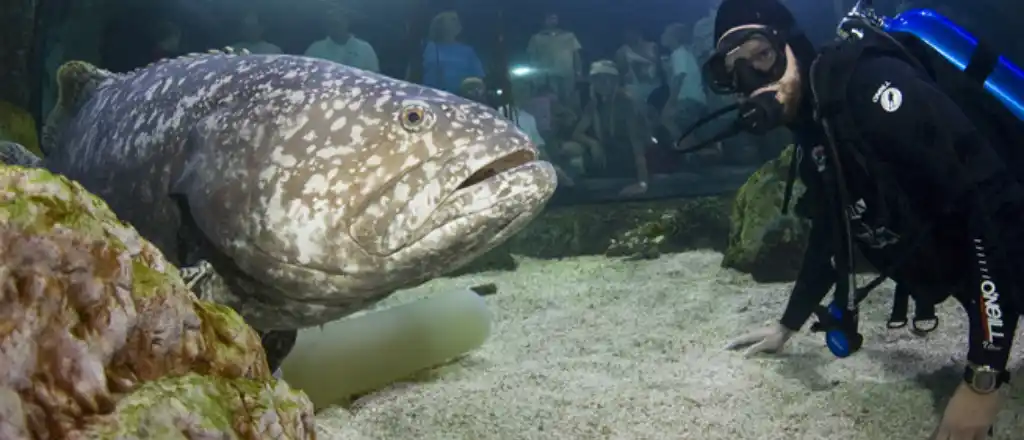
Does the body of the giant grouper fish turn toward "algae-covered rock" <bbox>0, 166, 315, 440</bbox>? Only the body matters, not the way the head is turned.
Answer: no

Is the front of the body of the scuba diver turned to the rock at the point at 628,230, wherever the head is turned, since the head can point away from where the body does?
no

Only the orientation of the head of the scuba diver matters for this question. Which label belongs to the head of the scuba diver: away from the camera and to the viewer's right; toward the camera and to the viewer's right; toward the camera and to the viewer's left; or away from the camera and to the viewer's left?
toward the camera and to the viewer's left

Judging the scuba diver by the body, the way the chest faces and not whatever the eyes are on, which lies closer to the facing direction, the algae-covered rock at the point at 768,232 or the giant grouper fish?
the giant grouper fish

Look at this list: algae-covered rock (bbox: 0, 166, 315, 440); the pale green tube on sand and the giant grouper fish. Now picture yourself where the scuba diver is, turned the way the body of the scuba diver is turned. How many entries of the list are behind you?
0

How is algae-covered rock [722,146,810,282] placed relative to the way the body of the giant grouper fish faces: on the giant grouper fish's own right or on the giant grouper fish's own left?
on the giant grouper fish's own left

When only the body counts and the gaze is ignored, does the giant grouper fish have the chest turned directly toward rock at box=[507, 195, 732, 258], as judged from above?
no

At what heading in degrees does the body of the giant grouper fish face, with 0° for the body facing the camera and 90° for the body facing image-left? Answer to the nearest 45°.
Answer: approximately 315°

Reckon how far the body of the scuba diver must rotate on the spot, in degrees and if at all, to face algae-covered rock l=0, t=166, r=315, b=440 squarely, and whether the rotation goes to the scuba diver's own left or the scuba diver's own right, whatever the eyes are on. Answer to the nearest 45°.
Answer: approximately 45° to the scuba diver's own left

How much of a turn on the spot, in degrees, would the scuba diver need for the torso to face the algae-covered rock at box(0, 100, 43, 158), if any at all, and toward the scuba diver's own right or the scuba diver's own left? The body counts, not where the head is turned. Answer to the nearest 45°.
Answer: approximately 45° to the scuba diver's own right

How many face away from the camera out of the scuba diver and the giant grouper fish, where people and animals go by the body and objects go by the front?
0

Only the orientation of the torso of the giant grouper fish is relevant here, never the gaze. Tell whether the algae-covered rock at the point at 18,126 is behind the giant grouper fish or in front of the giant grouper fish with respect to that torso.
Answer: behind

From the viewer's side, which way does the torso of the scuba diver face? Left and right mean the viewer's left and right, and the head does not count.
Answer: facing the viewer and to the left of the viewer
